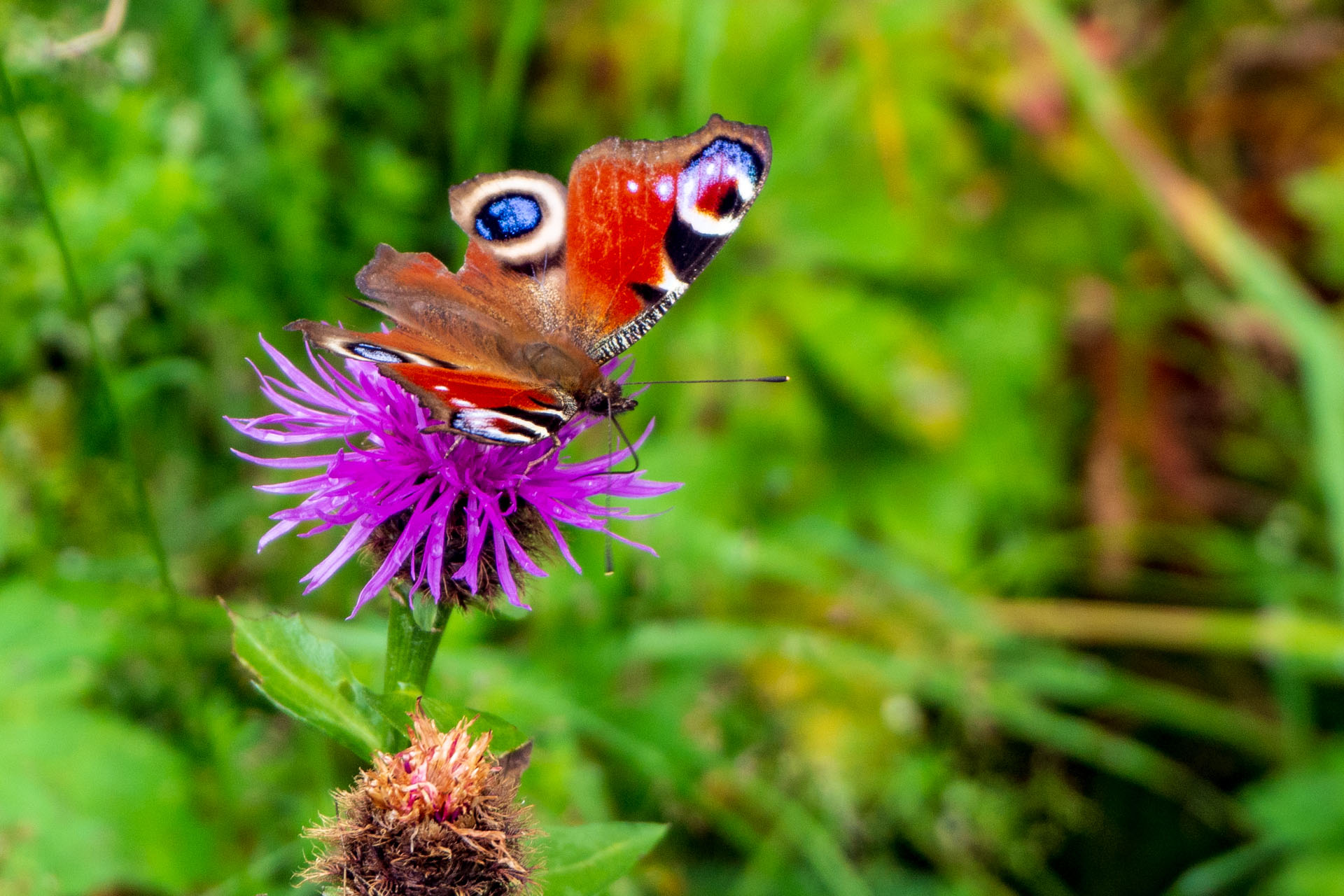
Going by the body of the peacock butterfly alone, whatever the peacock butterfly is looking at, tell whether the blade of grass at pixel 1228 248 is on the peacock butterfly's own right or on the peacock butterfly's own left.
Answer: on the peacock butterfly's own left

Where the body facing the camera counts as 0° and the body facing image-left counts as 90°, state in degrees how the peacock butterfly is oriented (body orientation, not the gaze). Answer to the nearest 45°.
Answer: approximately 315°
